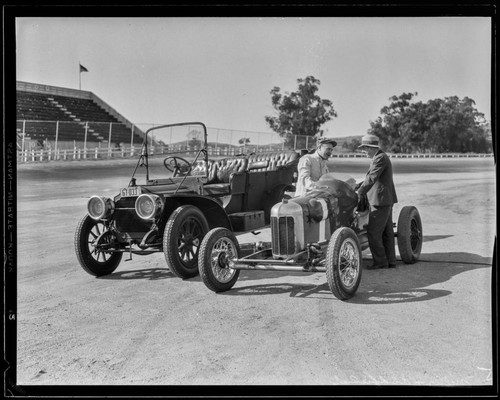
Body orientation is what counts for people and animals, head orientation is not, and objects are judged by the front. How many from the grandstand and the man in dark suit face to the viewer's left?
1

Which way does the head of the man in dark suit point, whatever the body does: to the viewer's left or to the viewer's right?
to the viewer's left

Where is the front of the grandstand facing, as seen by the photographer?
facing the viewer and to the right of the viewer

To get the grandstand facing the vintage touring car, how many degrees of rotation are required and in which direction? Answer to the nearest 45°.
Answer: approximately 45° to its right

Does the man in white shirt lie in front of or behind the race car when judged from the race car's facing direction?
behind

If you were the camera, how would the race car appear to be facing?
facing the viewer and to the left of the viewer

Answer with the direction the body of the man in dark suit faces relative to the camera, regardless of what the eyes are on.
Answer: to the viewer's left

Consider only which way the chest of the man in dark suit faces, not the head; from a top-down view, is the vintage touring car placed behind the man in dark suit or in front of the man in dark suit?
in front

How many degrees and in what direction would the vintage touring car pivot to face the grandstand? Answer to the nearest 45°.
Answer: approximately 135° to its right
